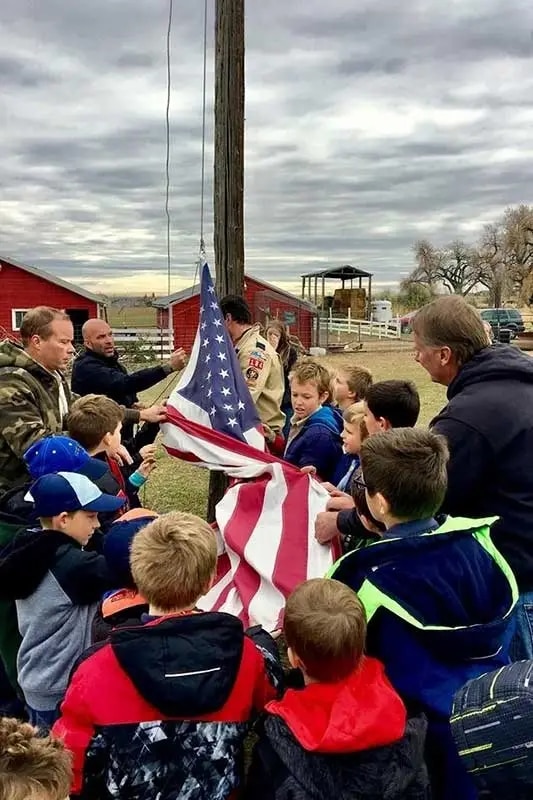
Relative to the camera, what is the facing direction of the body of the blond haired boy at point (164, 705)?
away from the camera

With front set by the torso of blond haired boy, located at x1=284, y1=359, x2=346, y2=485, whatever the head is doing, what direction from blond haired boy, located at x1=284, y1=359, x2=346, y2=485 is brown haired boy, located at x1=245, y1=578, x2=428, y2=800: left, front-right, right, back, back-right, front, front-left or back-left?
front-left

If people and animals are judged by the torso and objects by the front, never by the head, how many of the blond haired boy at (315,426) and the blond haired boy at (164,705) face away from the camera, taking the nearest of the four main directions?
1

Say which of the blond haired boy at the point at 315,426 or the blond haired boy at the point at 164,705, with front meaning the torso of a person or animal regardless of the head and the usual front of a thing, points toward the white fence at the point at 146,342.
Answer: the blond haired boy at the point at 164,705

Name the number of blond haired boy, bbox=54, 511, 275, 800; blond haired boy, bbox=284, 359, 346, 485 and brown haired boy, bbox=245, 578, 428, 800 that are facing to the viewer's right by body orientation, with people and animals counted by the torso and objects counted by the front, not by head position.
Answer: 0

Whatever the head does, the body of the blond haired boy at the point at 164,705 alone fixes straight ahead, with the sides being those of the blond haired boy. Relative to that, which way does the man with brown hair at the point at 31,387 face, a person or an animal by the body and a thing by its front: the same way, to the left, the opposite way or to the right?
to the right

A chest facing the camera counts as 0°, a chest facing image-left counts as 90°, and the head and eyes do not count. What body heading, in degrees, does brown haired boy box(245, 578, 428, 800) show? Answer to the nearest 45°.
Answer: approximately 180°

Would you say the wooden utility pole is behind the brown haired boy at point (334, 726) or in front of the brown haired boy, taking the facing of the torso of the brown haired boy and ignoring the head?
in front

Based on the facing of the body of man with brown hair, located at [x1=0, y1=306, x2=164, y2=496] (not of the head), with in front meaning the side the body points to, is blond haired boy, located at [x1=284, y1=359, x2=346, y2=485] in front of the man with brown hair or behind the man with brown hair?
in front

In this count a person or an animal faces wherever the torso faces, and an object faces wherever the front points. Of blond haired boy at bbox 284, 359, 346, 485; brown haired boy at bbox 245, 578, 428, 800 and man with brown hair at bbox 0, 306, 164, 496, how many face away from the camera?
1

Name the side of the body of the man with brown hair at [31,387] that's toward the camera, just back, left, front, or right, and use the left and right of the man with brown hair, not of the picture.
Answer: right

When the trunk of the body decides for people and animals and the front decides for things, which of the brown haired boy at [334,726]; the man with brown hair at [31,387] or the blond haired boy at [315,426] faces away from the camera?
the brown haired boy at [334,726]

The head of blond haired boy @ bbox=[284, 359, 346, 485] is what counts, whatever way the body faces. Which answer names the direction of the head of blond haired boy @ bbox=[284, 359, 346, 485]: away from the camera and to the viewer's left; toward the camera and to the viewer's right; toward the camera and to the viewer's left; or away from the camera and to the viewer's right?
toward the camera and to the viewer's left

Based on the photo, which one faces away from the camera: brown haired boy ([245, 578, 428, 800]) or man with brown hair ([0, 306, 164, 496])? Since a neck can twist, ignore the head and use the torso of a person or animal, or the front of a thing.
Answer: the brown haired boy

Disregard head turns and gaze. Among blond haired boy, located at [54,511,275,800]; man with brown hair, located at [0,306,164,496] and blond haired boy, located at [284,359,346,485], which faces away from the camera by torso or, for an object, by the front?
blond haired boy, located at [54,511,275,800]

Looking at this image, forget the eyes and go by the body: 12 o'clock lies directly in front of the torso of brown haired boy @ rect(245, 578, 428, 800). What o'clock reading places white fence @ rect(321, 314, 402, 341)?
The white fence is roughly at 12 o'clock from the brown haired boy.
